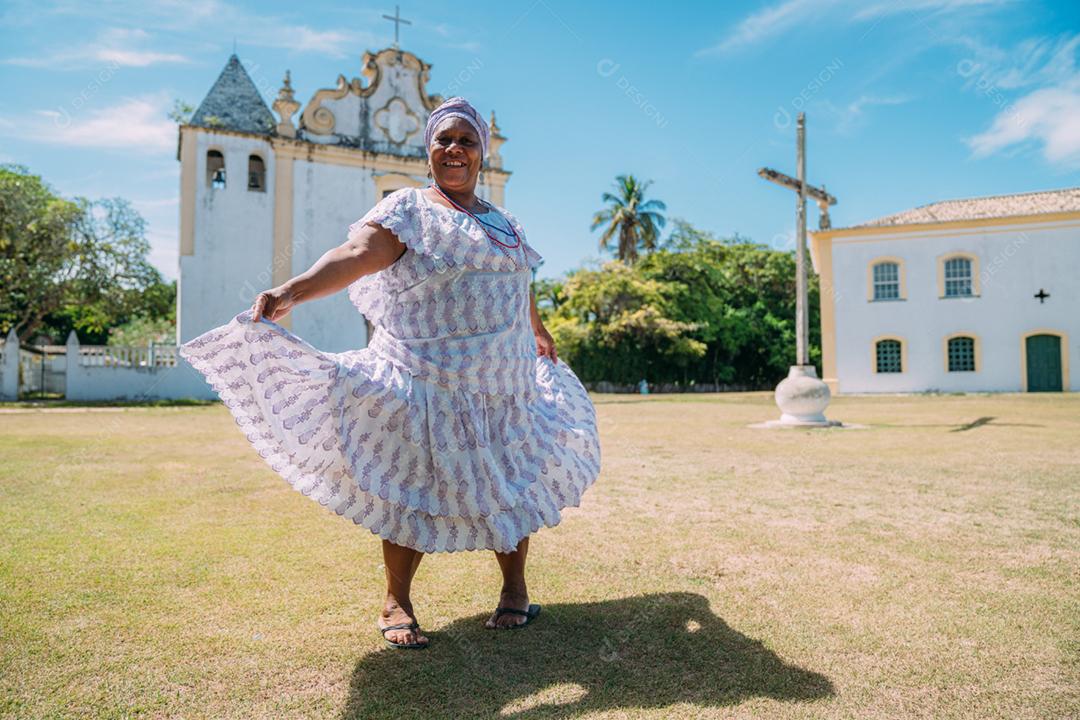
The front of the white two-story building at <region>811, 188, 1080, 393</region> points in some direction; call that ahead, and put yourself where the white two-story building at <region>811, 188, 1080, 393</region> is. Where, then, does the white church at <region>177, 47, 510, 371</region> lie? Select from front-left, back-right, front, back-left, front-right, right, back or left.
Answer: front-right

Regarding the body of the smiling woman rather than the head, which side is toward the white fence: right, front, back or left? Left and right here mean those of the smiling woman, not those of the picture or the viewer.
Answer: back

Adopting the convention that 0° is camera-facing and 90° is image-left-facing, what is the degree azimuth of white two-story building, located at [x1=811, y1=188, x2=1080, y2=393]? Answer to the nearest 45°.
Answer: approximately 0°

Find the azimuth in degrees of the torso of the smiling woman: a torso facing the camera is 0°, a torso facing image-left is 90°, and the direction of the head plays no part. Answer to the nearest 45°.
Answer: approximately 315°

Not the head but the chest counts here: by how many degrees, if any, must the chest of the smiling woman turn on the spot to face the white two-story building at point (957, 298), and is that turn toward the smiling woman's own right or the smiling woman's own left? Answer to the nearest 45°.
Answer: approximately 90° to the smiling woman's own left

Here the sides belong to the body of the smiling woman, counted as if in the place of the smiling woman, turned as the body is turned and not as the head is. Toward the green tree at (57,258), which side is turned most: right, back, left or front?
back

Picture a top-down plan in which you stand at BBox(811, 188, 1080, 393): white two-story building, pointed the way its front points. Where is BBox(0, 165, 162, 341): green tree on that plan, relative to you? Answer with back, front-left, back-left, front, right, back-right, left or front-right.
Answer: front-right

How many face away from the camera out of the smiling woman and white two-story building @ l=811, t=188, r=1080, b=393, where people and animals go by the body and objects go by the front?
0

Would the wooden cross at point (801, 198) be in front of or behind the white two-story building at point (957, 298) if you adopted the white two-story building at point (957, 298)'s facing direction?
in front

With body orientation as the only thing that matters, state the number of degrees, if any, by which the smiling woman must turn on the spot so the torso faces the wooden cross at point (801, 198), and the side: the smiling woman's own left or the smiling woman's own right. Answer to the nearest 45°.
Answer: approximately 90° to the smiling woman's own left

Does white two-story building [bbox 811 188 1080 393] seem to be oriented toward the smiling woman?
yes
